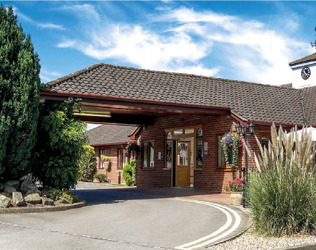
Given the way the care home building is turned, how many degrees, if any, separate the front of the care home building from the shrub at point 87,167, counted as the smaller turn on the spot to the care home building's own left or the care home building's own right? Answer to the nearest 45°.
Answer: approximately 90° to the care home building's own right

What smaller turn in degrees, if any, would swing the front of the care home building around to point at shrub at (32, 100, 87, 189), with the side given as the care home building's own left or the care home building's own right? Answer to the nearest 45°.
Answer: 0° — it already faces it

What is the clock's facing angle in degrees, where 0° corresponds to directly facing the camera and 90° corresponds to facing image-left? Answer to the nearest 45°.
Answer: approximately 45°

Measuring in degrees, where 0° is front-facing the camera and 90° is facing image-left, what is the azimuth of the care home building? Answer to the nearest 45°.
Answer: approximately 45°
